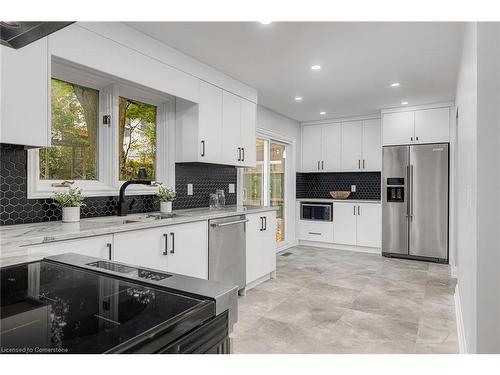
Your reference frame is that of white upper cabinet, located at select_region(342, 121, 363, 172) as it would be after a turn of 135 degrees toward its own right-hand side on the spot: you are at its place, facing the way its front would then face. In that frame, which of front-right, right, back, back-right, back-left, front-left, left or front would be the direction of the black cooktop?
back-left

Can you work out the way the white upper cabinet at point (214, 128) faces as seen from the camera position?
facing the viewer and to the right of the viewer

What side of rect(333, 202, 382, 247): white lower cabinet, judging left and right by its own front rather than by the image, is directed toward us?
front

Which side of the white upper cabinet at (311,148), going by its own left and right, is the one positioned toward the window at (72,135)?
front

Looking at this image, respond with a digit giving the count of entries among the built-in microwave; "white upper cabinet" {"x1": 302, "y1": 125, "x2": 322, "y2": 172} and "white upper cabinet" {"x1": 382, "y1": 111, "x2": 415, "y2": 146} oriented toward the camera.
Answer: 3

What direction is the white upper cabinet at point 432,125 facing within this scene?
toward the camera

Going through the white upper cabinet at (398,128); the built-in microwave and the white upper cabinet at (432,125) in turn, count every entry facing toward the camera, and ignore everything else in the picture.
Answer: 3

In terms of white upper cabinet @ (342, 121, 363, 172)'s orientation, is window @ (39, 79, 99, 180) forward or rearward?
forward

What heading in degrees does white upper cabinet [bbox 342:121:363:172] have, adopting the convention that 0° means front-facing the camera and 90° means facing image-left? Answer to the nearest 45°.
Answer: approximately 0°
